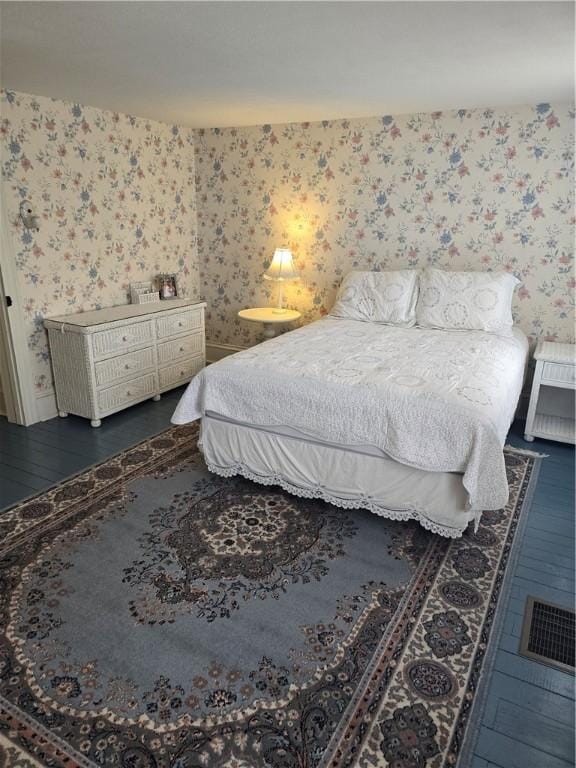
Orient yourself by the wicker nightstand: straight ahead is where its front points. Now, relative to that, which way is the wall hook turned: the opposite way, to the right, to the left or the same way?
to the left

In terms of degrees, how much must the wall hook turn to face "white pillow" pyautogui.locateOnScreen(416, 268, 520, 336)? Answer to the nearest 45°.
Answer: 0° — it already faces it

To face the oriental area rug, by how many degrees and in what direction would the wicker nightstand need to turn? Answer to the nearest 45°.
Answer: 0° — it already faces it

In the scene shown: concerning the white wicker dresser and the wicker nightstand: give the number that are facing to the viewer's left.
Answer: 0

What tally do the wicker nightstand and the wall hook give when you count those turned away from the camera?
0

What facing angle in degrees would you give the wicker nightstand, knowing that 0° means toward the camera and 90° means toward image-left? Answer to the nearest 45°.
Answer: approximately 0°

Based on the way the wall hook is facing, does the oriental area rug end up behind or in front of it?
in front

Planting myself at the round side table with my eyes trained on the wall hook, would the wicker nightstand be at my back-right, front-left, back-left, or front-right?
back-left

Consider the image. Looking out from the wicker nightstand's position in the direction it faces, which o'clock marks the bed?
The bed is roughly at 1 o'clock from the wicker nightstand.

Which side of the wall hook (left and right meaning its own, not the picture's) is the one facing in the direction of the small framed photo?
left

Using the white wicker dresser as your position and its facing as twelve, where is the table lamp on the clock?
The table lamp is roughly at 10 o'clock from the white wicker dresser.

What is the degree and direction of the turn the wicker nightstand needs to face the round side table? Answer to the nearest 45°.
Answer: approximately 90° to its right

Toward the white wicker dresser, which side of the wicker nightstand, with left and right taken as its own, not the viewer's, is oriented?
right

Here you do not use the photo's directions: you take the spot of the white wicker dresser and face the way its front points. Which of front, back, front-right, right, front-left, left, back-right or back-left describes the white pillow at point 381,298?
front-left

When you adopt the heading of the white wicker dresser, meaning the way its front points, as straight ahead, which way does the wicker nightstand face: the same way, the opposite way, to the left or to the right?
to the right

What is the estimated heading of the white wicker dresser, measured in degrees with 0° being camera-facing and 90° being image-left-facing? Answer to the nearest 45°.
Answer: approximately 315°

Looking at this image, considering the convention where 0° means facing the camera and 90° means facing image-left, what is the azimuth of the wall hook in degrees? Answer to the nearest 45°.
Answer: approximately 315°
